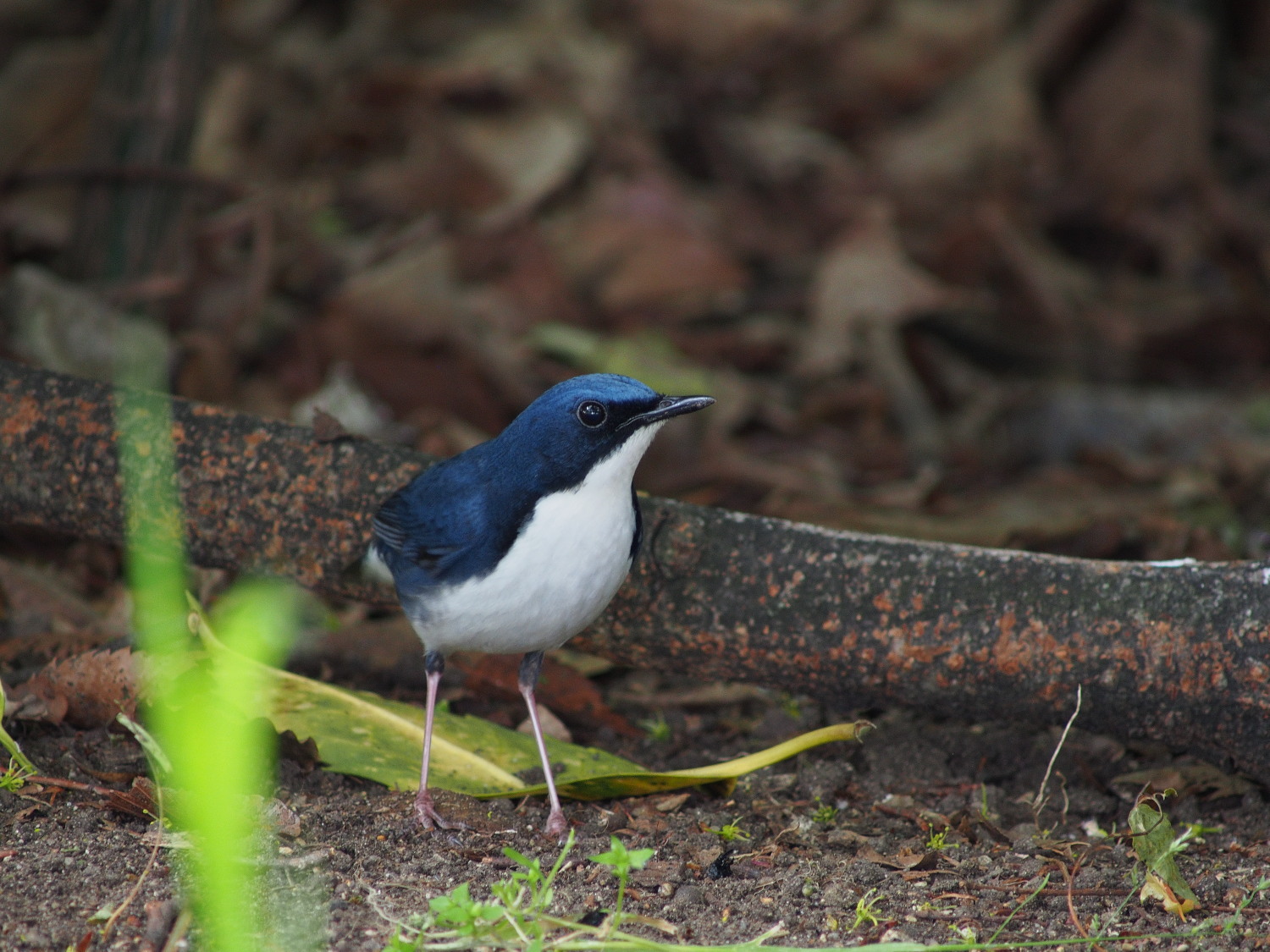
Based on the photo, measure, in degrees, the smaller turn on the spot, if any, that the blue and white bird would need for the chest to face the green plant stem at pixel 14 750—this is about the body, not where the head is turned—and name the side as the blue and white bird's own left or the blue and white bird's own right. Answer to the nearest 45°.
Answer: approximately 135° to the blue and white bird's own right

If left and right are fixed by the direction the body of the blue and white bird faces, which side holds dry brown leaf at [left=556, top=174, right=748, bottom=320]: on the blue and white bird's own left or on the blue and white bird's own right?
on the blue and white bird's own left

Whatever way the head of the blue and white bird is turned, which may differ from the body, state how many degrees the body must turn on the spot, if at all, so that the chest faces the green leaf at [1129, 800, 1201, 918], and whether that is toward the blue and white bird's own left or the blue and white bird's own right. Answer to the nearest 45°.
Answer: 0° — it already faces it

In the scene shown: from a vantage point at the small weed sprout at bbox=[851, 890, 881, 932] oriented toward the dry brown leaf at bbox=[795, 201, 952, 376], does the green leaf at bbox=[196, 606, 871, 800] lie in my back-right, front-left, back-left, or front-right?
front-left

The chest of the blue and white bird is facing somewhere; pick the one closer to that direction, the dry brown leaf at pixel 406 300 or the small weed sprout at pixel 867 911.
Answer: the small weed sprout

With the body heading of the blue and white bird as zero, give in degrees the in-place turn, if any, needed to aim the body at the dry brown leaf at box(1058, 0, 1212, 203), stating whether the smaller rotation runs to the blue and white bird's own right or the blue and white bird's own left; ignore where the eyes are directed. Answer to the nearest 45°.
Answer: approximately 90° to the blue and white bird's own left

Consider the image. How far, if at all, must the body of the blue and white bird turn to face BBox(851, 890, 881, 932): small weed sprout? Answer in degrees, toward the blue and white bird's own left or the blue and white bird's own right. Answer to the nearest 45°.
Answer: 0° — it already faces it

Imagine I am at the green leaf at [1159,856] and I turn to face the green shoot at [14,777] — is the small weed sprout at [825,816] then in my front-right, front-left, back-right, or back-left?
front-right

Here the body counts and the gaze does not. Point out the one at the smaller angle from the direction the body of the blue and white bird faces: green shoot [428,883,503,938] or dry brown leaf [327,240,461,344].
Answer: the green shoot

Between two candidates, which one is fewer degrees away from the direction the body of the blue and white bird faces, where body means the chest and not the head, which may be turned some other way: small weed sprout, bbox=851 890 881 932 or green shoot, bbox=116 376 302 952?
the small weed sprout

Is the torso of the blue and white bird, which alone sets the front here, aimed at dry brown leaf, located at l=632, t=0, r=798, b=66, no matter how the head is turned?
no

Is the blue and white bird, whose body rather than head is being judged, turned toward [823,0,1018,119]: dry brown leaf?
no

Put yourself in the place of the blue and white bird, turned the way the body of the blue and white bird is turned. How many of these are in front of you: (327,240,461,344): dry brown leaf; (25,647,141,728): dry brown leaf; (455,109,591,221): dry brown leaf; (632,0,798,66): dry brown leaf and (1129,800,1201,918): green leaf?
1

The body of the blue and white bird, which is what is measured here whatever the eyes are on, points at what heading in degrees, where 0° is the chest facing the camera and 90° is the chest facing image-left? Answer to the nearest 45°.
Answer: approximately 315°

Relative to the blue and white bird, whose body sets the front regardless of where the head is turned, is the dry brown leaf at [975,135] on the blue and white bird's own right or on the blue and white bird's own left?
on the blue and white bird's own left
